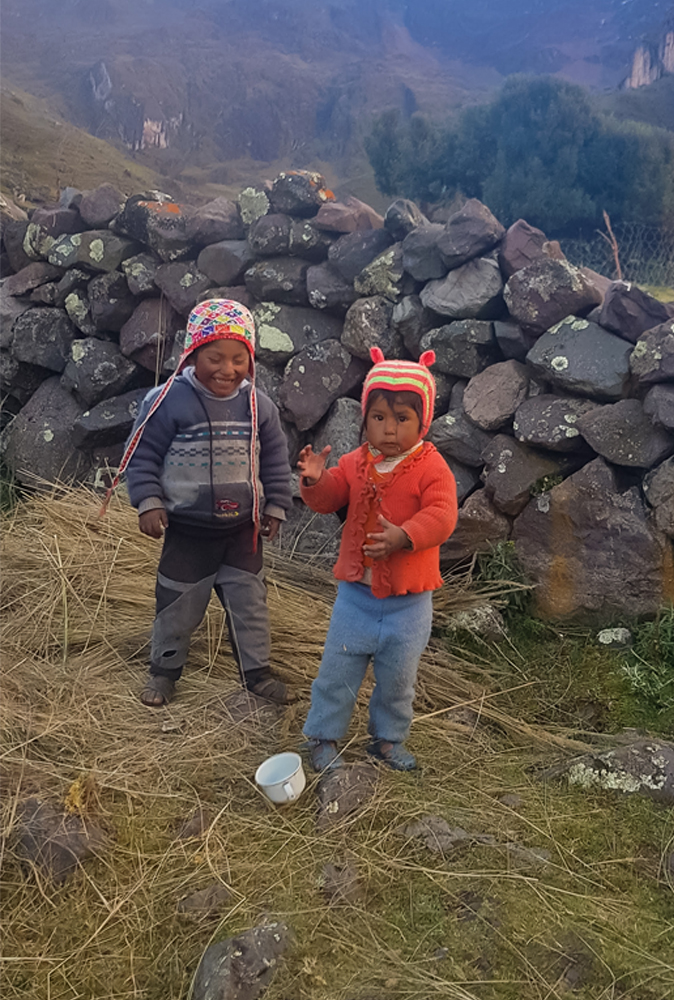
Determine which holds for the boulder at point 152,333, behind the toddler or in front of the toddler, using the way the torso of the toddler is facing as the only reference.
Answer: behind

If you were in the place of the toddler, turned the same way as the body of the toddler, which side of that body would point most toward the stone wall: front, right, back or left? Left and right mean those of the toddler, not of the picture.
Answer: back

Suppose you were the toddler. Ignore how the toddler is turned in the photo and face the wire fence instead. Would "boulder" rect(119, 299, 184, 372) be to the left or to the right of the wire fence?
left

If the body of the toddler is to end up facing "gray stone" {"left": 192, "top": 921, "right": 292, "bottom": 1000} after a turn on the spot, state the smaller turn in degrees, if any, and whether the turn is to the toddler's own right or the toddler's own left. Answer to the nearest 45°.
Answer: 0° — they already face it

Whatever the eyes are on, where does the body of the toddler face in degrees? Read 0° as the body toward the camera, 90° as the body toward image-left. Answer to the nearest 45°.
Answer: approximately 0°
